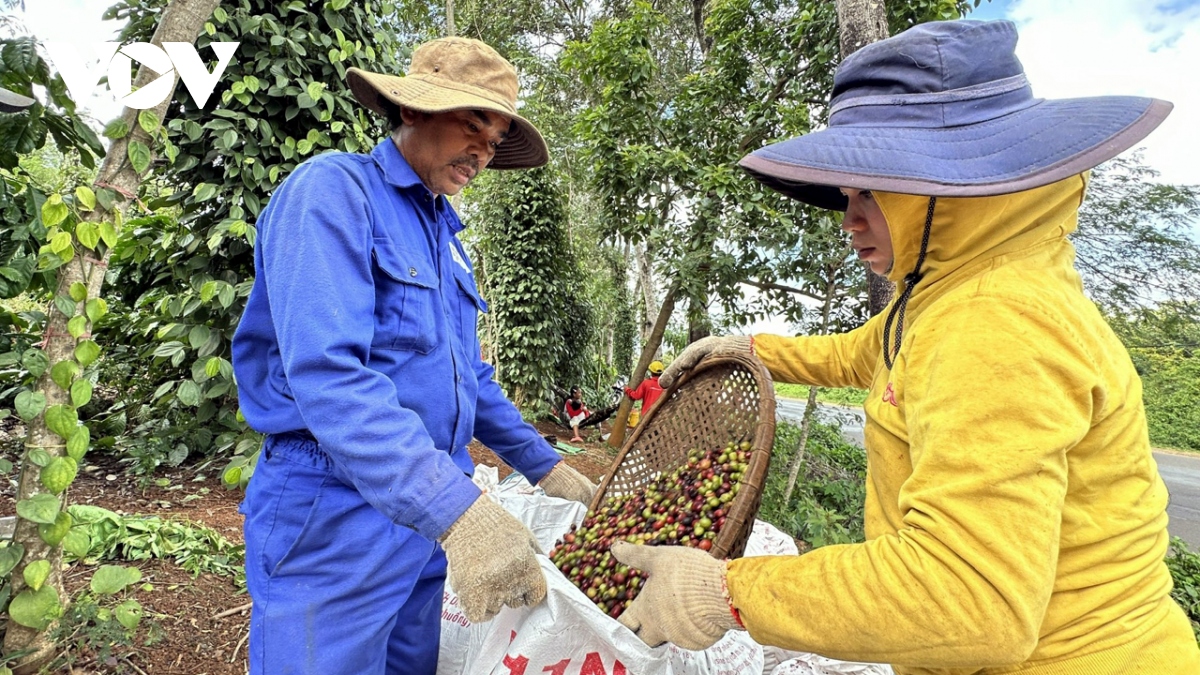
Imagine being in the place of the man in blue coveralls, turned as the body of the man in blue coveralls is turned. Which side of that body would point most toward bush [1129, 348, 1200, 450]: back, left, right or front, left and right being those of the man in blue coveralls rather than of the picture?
left

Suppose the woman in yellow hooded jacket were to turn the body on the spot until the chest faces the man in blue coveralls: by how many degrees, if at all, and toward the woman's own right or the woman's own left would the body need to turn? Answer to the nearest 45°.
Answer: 0° — they already face them

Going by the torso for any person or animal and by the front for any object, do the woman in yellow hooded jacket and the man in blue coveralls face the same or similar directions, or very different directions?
very different directions

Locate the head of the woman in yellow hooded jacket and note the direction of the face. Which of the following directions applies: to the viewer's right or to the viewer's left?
to the viewer's left

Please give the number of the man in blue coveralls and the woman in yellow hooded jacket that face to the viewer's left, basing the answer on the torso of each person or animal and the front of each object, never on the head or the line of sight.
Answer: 1

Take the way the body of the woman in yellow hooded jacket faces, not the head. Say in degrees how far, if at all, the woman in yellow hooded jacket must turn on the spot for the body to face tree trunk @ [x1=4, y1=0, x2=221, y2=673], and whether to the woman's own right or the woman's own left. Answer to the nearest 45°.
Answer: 0° — they already face it

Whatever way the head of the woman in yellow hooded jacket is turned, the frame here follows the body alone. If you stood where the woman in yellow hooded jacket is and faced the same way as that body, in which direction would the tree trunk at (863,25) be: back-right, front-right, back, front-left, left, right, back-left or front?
right

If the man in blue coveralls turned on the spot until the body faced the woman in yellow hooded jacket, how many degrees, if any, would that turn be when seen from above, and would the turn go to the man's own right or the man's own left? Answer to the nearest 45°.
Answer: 0° — they already face them

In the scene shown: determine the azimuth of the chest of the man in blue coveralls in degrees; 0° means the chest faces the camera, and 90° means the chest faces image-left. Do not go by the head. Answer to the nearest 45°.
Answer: approximately 315°

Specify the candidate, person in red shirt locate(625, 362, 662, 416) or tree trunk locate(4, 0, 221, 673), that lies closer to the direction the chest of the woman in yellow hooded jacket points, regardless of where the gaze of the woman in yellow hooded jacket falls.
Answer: the tree trunk

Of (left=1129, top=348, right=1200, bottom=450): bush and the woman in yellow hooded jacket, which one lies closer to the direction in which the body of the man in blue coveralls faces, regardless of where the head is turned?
the woman in yellow hooded jacket

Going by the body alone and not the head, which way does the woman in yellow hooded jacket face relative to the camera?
to the viewer's left

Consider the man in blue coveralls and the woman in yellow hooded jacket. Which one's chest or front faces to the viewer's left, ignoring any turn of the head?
the woman in yellow hooded jacket
